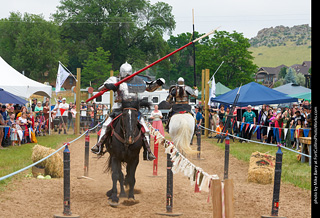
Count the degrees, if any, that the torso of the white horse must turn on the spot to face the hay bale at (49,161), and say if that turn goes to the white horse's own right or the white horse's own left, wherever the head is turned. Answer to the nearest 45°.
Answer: approximately 90° to the white horse's own left

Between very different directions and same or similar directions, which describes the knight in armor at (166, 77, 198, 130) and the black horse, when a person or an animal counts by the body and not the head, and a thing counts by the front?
very different directions

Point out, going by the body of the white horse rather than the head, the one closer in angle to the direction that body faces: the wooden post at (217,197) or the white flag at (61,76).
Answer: the white flag

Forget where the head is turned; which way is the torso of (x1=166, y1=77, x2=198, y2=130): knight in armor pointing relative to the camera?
away from the camera

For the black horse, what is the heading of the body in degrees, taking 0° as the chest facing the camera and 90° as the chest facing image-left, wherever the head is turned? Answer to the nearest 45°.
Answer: approximately 0°

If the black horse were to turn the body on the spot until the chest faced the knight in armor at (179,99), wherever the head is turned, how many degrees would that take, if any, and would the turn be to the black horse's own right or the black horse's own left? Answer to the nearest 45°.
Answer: approximately 180°

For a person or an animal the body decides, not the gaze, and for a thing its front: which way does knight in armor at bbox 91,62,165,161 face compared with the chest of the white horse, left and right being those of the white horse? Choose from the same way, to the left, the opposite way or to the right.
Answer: the opposite way

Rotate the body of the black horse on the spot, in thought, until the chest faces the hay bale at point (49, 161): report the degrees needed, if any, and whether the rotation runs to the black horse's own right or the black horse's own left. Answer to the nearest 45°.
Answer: approximately 135° to the black horse's own right

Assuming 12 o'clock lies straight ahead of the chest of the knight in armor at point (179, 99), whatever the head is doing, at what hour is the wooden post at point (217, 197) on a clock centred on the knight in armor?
The wooden post is roughly at 6 o'clock from the knight in armor.

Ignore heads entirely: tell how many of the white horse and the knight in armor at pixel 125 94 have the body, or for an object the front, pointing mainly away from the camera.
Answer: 1

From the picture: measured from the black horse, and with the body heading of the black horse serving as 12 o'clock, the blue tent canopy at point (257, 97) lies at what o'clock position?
The blue tent canopy is roughly at 7 o'clock from the black horse.

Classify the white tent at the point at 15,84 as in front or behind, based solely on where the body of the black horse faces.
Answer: behind
